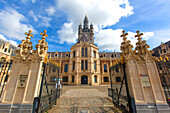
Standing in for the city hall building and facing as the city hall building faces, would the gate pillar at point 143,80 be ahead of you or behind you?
ahead

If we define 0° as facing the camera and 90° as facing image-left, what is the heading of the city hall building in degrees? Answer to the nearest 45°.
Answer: approximately 0°

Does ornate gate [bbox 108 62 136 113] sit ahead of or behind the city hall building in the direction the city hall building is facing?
ahead

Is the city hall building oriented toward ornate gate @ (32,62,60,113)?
yes

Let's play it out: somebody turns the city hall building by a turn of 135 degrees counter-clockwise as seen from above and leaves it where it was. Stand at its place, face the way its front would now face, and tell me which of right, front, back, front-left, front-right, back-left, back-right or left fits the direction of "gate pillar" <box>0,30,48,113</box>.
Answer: back-right
